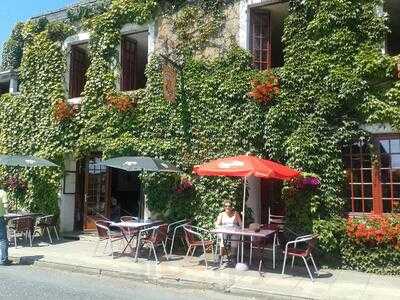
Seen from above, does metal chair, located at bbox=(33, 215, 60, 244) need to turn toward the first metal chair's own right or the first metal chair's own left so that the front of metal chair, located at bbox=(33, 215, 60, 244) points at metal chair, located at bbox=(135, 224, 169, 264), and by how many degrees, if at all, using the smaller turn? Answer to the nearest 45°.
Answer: approximately 180°

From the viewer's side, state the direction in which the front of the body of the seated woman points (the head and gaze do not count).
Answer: toward the camera

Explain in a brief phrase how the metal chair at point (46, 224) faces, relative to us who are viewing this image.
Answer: facing away from the viewer and to the left of the viewer

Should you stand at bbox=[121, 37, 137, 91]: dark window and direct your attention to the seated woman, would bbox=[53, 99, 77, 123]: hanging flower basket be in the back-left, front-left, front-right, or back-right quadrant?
back-right

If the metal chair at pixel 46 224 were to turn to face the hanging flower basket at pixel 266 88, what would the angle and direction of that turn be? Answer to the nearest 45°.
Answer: approximately 180°

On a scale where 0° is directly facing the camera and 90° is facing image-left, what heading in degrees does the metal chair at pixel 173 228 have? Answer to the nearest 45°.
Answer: approximately 90°

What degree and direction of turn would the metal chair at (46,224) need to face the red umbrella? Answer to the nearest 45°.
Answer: approximately 180°

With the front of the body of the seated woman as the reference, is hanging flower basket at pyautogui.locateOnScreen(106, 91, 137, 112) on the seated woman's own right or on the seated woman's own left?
on the seated woman's own right

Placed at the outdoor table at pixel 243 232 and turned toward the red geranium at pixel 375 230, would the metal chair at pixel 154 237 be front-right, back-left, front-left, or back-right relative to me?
back-left

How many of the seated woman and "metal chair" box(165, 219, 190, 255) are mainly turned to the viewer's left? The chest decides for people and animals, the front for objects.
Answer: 1

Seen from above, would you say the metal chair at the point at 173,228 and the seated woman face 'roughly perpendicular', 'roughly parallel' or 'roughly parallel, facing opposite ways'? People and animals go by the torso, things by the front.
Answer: roughly perpendicular

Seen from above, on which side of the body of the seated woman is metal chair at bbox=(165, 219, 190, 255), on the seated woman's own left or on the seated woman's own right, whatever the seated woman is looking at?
on the seated woman's own right

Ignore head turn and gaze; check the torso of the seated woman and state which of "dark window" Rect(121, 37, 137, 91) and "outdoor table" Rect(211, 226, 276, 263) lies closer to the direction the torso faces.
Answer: the outdoor table

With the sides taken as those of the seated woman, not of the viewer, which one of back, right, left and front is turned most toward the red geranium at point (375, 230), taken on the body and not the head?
left

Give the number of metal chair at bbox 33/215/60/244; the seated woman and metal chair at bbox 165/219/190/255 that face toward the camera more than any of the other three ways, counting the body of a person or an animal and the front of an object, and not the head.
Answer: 1

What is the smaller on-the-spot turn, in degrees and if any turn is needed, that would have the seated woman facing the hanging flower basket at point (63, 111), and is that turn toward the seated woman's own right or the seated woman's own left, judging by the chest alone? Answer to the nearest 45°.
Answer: approximately 135° to the seated woman's own right
